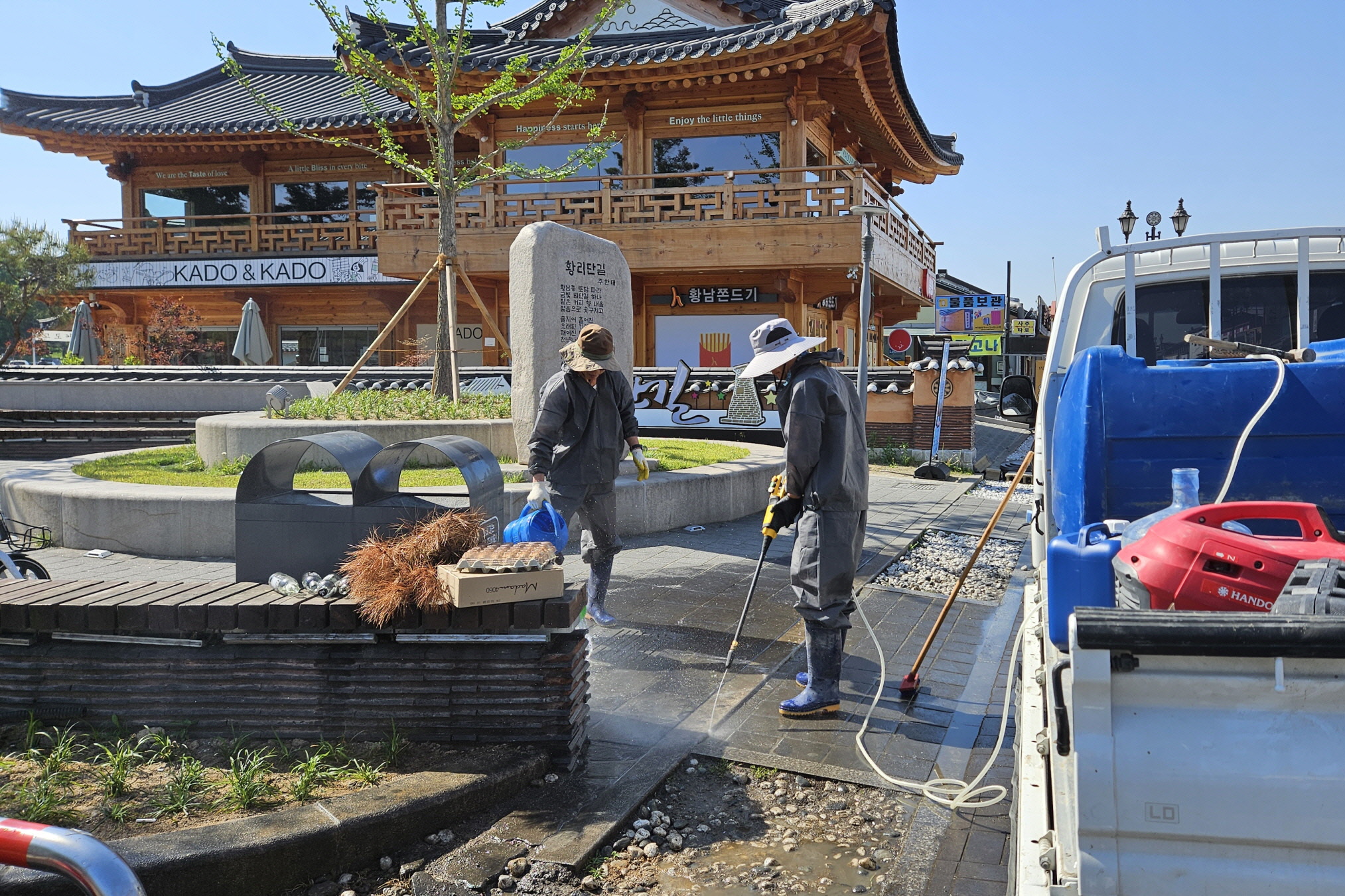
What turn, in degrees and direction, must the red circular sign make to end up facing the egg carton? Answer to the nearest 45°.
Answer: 0° — it already faces it

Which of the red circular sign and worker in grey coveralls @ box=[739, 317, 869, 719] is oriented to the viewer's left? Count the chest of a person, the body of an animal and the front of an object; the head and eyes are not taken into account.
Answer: the worker in grey coveralls

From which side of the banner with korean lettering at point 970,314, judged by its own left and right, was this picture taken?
front

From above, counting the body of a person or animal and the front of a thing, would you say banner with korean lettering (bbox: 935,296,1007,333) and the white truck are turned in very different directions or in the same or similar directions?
very different directions

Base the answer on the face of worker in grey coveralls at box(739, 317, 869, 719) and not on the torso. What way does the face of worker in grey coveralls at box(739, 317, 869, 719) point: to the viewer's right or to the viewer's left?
to the viewer's left

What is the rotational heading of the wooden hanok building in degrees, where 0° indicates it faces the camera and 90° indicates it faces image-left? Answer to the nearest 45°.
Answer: approximately 0°

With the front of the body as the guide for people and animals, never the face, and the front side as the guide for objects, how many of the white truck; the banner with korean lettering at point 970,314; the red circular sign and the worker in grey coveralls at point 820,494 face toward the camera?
2

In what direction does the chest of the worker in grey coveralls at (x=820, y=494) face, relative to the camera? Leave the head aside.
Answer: to the viewer's left

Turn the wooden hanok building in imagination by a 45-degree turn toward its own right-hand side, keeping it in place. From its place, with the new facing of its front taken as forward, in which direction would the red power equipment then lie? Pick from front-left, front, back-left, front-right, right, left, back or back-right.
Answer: front-left

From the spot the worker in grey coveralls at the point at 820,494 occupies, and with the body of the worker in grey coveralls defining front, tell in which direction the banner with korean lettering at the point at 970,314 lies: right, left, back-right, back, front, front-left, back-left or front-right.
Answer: right

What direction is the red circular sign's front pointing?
toward the camera

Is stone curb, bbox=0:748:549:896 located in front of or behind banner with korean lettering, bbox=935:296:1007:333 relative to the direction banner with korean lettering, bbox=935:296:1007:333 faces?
in front

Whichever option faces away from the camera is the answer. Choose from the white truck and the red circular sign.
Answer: the white truck

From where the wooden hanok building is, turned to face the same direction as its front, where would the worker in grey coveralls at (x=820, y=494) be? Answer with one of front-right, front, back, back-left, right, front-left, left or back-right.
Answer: front

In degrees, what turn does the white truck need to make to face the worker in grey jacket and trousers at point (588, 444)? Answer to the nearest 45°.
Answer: approximately 45° to its left

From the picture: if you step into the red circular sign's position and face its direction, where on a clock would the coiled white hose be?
The coiled white hose is roughly at 12 o'clock from the red circular sign.

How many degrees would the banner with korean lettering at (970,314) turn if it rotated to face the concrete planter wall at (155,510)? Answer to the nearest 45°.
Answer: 0° — it already faces it

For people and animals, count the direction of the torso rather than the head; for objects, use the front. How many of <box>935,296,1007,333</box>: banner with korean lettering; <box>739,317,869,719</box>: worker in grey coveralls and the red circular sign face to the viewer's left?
1

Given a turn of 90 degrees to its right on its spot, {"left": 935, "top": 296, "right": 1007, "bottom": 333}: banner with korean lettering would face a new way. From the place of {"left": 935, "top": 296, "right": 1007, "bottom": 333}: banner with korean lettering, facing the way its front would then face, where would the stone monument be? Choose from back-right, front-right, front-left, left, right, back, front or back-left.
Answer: left

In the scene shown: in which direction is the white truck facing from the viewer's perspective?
away from the camera
